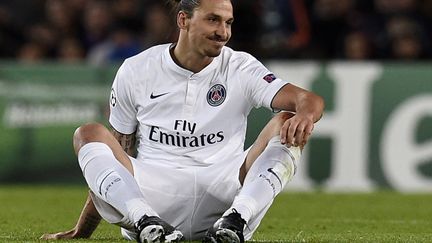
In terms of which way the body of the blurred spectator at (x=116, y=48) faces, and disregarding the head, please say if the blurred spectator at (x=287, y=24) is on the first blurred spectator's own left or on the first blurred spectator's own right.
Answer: on the first blurred spectator's own left

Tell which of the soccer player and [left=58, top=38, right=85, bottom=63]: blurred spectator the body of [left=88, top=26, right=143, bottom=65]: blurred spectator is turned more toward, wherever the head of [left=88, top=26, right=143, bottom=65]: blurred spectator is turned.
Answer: the soccer player

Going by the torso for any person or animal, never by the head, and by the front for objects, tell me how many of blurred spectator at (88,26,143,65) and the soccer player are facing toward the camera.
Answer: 2

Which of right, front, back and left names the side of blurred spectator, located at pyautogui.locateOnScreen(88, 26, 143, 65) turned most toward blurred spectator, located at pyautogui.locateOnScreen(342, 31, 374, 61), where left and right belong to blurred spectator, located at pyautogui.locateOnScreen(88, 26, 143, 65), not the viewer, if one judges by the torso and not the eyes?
left

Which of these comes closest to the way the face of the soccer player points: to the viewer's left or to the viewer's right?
to the viewer's right

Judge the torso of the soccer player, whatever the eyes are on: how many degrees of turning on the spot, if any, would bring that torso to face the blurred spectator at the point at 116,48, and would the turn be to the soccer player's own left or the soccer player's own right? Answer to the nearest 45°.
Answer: approximately 180°

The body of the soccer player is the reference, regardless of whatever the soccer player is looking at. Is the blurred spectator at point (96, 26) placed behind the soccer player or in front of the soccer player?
behind

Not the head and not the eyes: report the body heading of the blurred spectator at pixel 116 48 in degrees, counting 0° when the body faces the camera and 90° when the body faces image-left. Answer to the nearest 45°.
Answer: approximately 0°

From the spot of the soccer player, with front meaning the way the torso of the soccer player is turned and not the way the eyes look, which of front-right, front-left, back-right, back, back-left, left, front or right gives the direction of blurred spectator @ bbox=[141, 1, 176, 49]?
back

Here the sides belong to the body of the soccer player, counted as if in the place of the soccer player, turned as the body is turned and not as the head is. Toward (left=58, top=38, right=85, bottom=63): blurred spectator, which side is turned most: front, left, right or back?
back
